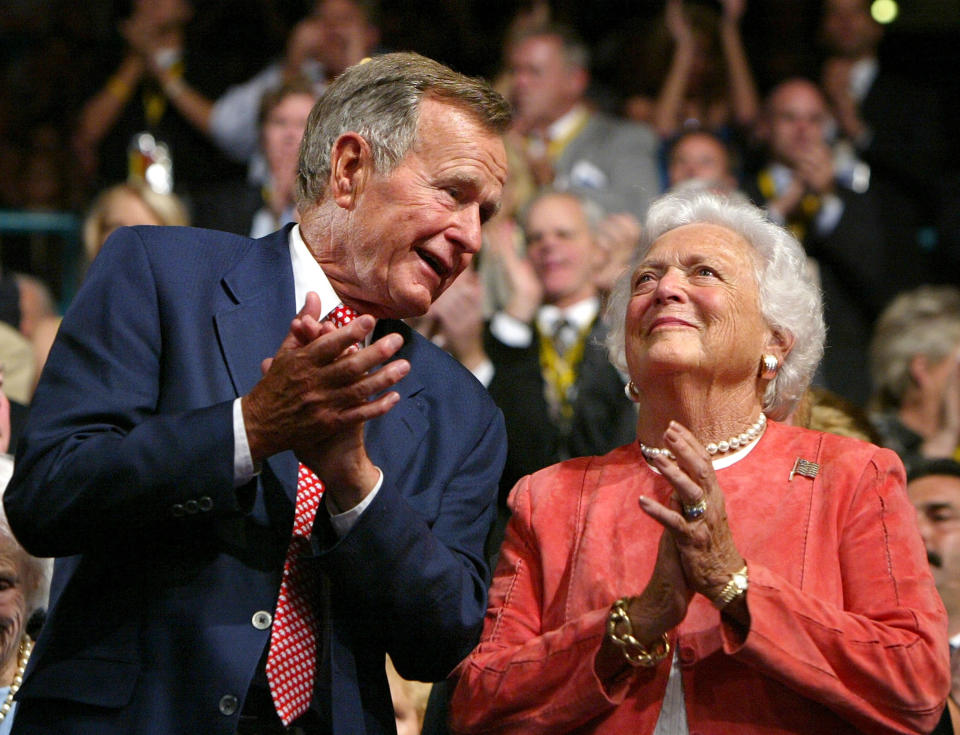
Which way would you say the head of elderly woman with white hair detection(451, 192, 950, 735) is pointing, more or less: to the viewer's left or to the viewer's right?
to the viewer's left

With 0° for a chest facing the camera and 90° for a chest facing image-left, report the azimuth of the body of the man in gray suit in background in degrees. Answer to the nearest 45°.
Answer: approximately 45°

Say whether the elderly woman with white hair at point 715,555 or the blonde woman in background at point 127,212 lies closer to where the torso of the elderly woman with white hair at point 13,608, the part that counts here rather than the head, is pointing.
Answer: the elderly woman with white hair

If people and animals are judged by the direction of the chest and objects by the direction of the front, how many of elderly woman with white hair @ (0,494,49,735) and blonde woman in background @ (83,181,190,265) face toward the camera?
2

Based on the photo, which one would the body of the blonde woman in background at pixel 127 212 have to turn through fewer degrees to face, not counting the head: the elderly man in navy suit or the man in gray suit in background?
the elderly man in navy suit

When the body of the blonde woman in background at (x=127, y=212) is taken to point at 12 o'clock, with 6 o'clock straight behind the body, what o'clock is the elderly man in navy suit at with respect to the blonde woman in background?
The elderly man in navy suit is roughly at 12 o'clock from the blonde woman in background.

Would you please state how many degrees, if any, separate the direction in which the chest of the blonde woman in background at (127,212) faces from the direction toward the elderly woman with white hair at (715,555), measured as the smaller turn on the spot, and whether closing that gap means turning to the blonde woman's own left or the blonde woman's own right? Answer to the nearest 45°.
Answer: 0° — they already face them

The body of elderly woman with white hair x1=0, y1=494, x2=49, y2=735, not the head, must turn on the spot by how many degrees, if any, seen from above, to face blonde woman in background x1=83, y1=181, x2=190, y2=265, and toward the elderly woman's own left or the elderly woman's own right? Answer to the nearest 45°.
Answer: approximately 180°

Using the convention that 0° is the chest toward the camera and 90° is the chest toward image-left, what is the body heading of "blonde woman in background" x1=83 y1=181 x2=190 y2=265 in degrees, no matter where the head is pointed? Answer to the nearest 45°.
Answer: approximately 0°

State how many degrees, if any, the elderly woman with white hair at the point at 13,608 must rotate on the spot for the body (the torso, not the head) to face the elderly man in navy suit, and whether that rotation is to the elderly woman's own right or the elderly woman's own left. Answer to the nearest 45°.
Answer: approximately 45° to the elderly woman's own left

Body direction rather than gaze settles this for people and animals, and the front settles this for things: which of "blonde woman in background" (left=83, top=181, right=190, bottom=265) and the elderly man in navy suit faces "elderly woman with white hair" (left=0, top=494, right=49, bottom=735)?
the blonde woman in background
